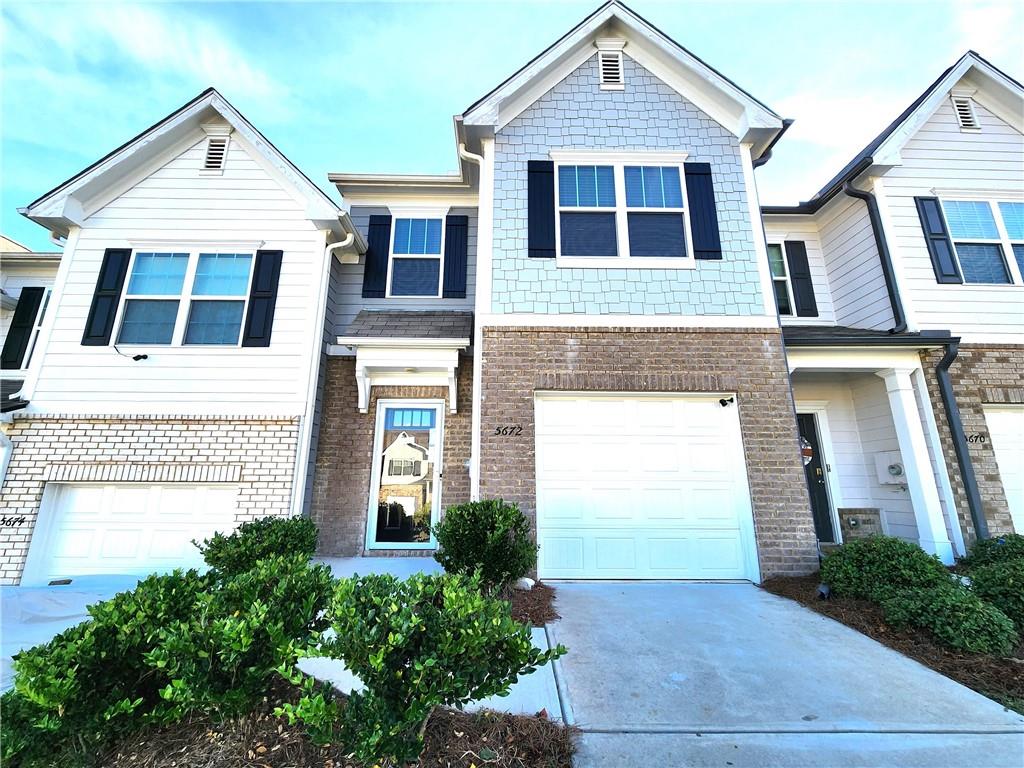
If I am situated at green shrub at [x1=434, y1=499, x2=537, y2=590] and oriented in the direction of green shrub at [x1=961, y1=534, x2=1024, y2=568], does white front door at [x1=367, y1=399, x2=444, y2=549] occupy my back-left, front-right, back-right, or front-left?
back-left

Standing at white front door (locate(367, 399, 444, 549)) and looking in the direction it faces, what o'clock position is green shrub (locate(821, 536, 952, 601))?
The green shrub is roughly at 10 o'clock from the white front door.

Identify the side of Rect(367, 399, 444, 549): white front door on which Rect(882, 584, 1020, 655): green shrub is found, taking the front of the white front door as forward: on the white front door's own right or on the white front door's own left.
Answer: on the white front door's own left

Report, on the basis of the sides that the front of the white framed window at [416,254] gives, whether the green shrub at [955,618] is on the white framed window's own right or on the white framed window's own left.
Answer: on the white framed window's own left

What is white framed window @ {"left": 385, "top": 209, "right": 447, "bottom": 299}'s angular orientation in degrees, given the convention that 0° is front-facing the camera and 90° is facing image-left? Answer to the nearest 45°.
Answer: approximately 0°

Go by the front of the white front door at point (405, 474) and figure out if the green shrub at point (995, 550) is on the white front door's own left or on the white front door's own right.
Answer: on the white front door's own left

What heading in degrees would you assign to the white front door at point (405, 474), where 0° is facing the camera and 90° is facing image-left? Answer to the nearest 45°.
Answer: approximately 0°
